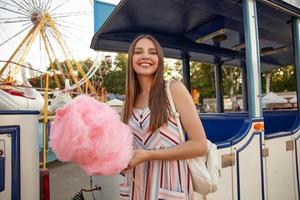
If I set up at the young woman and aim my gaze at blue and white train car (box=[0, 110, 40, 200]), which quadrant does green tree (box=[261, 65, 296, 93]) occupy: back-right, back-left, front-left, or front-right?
back-right

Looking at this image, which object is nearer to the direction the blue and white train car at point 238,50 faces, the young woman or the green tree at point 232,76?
the young woman

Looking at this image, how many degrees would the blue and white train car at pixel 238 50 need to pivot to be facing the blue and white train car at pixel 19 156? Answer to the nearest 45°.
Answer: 0° — it already faces it

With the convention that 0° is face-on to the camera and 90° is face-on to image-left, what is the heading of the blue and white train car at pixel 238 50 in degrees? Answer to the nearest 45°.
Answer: approximately 45°

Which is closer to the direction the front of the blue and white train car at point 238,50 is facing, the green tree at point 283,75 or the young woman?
the young woman

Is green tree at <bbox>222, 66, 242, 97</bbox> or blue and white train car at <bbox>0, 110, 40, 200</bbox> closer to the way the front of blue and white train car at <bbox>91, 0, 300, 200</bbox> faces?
the blue and white train car

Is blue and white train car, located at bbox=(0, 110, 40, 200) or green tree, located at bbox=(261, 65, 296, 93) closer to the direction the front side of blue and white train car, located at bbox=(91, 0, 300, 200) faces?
the blue and white train car
